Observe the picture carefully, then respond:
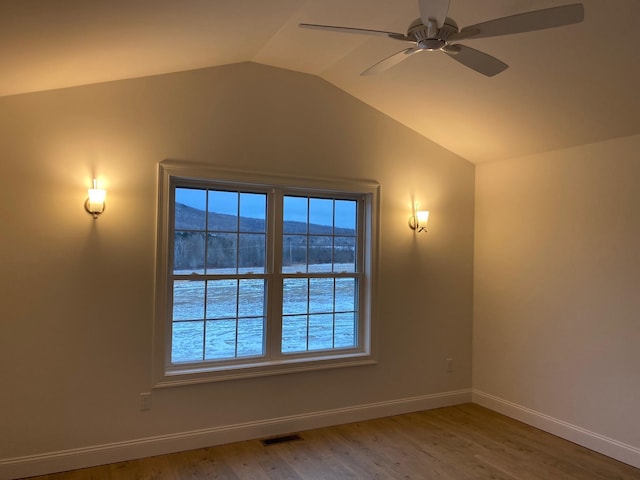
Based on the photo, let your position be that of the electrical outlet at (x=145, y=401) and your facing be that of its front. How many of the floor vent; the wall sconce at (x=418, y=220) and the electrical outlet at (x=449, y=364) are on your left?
3

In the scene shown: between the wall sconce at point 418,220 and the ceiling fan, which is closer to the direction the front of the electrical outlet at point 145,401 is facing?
the ceiling fan

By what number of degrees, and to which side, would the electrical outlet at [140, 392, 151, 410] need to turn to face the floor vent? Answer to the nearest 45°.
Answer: approximately 90° to its left

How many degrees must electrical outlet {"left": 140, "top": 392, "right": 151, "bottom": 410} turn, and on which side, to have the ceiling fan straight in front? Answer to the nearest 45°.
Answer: approximately 45° to its left

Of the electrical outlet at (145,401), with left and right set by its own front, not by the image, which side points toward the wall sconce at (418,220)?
left

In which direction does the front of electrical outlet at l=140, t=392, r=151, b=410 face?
toward the camera

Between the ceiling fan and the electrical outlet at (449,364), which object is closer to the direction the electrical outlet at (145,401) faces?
the ceiling fan
